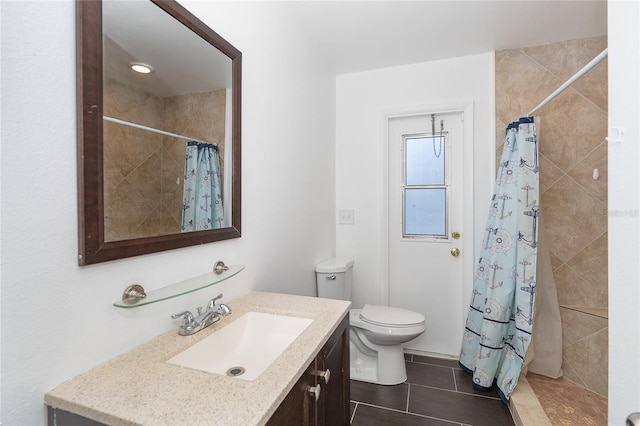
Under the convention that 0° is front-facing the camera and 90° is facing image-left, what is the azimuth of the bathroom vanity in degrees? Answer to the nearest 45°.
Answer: approximately 315°

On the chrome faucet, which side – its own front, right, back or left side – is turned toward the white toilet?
left

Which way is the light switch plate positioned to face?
toward the camera

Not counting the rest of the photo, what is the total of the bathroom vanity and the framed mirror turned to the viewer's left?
0

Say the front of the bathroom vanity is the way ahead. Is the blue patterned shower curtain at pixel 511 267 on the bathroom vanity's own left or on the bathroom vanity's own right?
on the bathroom vanity's own left

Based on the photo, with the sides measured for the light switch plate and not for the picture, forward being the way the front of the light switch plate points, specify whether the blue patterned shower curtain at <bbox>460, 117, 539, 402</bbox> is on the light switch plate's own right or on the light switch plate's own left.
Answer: on the light switch plate's own left

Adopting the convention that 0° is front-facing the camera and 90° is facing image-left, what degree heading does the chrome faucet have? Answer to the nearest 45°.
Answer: approximately 315°

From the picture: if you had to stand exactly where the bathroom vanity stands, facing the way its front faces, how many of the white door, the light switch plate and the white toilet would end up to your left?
3

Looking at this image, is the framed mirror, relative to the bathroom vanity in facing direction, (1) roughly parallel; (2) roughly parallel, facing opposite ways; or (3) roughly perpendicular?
roughly parallel

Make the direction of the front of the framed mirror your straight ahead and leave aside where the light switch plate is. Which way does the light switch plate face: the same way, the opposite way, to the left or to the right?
to the right

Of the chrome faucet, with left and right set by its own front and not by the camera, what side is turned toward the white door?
left

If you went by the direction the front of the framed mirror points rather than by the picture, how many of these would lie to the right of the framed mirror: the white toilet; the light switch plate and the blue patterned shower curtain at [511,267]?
0

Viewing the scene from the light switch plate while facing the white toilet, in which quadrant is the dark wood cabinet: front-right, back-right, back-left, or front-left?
front-right

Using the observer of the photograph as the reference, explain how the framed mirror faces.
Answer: facing the viewer and to the right of the viewer
